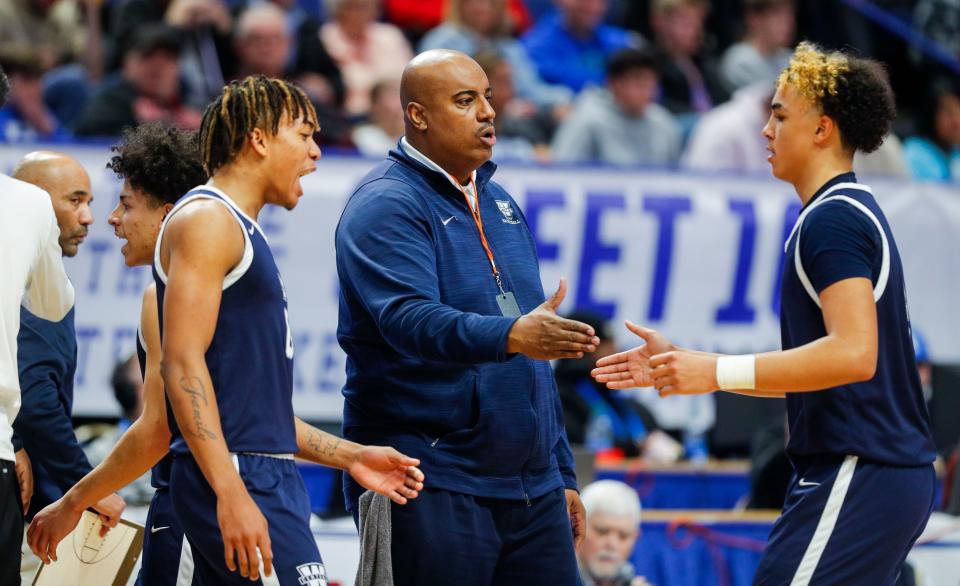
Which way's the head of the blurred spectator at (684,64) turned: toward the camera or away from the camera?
toward the camera

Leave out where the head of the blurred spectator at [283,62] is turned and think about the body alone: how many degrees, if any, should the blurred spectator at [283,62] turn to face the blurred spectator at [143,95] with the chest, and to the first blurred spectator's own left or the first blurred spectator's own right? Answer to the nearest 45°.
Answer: approximately 45° to the first blurred spectator's own right

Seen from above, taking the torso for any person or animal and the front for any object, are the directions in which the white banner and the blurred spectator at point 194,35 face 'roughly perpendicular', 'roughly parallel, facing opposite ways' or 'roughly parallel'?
roughly parallel

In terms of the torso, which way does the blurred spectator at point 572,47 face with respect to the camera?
toward the camera

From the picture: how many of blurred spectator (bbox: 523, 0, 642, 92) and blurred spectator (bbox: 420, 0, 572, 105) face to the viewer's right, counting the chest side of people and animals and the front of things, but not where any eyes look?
0

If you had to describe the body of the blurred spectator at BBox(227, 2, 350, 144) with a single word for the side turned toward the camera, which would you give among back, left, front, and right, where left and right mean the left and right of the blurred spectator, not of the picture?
front

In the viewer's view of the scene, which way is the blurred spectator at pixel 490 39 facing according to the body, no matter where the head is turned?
toward the camera

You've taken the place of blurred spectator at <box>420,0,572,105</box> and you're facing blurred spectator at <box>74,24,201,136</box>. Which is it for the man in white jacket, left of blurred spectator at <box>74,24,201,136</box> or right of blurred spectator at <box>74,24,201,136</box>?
left

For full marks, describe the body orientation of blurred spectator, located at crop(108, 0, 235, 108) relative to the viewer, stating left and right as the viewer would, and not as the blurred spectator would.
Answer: facing the viewer

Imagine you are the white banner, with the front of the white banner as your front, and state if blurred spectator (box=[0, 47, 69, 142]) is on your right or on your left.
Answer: on your right

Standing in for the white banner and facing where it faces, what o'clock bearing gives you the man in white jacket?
The man in white jacket is roughly at 1 o'clock from the white banner.

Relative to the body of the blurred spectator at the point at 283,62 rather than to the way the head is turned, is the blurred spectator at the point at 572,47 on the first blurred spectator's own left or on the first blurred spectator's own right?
on the first blurred spectator's own left

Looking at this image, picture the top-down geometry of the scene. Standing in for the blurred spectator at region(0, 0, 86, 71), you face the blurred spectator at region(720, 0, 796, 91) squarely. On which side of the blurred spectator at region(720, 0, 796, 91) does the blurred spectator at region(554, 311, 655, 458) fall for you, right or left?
right

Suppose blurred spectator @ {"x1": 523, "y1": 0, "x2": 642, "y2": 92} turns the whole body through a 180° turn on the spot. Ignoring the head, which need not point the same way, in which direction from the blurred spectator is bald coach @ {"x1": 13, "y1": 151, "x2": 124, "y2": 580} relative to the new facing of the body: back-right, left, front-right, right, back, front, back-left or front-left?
back

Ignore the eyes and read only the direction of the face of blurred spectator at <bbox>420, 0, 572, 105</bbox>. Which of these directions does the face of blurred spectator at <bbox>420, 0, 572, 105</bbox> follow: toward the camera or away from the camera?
toward the camera
